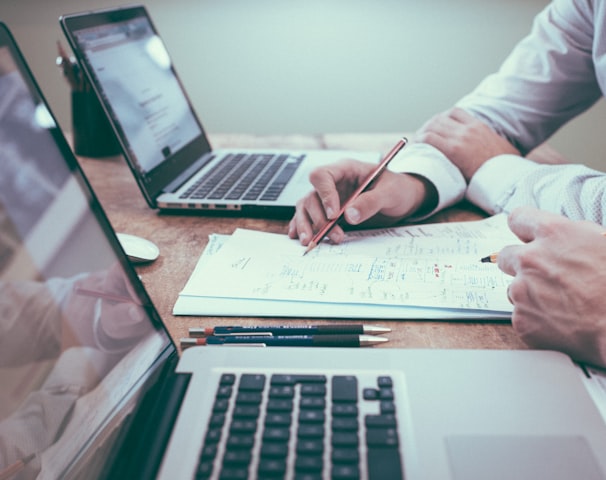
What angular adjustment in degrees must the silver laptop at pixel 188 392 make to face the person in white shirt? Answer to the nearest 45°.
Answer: approximately 45° to its left

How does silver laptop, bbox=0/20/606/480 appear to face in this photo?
to the viewer's right
